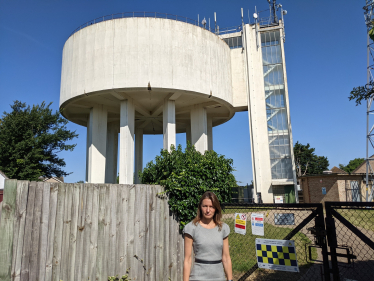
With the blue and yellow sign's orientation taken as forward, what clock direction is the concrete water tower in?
The concrete water tower is roughly at 5 o'clock from the blue and yellow sign.

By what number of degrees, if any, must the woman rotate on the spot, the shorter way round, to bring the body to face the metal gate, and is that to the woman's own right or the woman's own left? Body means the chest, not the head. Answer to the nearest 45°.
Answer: approximately 135° to the woman's own left

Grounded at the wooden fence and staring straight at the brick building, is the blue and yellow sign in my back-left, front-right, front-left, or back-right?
front-right

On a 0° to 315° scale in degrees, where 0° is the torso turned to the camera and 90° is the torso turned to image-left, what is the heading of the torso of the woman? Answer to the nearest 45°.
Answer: approximately 0°

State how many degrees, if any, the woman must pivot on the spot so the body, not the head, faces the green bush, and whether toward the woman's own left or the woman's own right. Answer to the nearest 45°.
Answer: approximately 180°

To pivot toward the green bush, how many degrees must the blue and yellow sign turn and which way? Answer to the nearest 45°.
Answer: approximately 135° to its right

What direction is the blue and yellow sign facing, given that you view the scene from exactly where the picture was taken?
facing the viewer

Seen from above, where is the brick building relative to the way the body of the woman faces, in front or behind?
behind

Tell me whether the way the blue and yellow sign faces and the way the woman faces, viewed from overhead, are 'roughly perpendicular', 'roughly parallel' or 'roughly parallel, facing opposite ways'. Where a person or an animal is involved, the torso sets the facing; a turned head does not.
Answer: roughly parallel

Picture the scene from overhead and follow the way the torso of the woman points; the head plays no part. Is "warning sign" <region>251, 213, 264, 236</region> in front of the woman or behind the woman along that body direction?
behind

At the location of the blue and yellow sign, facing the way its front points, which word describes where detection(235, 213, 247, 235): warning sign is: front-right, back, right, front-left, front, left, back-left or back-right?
back-right

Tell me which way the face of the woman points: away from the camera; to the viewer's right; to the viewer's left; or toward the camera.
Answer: toward the camera

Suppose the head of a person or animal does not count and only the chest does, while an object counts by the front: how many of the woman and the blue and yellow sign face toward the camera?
2
